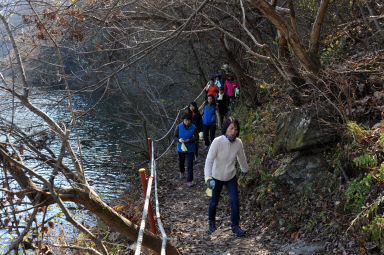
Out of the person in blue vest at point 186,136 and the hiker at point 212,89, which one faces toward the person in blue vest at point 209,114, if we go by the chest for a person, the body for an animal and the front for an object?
the hiker

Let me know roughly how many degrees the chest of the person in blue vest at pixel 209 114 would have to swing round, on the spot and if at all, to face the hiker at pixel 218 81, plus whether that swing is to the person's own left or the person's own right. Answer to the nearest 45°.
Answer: approximately 180°

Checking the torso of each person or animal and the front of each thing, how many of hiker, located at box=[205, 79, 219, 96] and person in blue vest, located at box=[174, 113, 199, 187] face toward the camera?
2

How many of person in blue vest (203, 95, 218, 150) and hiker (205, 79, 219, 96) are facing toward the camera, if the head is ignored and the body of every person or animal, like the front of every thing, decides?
2
